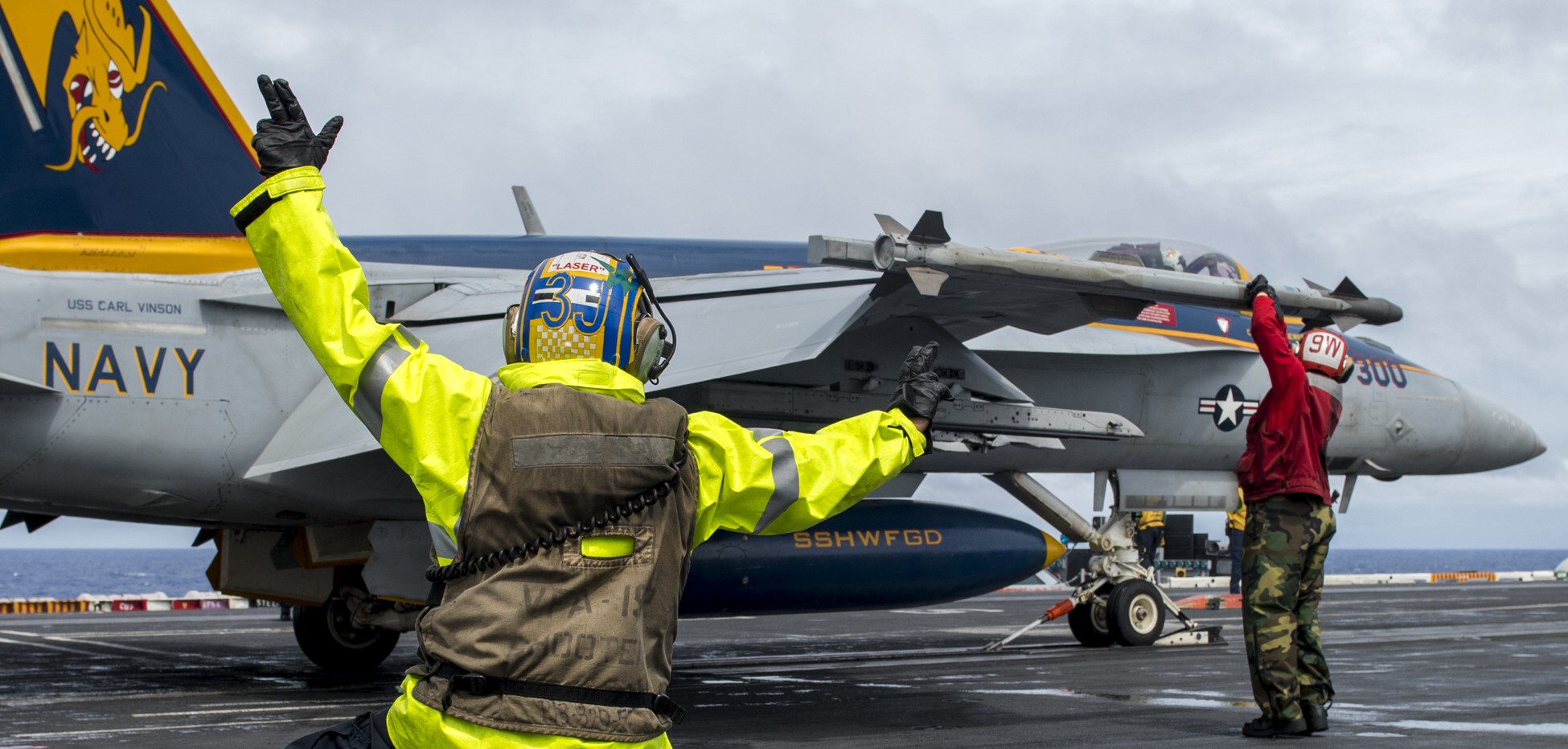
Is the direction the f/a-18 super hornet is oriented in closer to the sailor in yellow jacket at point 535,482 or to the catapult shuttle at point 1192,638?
the catapult shuttle

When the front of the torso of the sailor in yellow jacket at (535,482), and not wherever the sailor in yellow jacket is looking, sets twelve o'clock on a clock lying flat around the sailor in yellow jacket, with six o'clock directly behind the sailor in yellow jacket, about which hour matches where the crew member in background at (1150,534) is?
The crew member in background is roughly at 1 o'clock from the sailor in yellow jacket.

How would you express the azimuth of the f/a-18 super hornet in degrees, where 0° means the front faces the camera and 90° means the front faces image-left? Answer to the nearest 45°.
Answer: approximately 225°

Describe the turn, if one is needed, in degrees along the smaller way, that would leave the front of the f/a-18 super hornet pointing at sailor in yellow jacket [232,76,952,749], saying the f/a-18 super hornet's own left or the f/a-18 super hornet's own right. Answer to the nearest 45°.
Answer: approximately 135° to the f/a-18 super hornet's own right

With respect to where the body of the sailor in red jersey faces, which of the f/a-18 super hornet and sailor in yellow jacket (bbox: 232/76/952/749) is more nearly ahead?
the f/a-18 super hornet

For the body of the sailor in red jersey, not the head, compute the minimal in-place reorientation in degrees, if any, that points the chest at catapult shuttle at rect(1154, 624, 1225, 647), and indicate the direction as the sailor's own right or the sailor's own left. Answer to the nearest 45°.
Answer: approximately 45° to the sailor's own right

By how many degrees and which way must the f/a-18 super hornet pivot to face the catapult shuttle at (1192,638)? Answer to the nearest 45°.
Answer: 0° — it already faces it

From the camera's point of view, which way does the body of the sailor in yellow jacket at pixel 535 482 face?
away from the camera

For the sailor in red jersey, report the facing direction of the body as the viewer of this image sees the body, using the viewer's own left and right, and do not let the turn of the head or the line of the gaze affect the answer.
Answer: facing away from the viewer and to the left of the viewer

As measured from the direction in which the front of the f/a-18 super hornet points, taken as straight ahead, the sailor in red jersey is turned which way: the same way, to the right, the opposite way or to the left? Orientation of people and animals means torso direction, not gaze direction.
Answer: to the left
